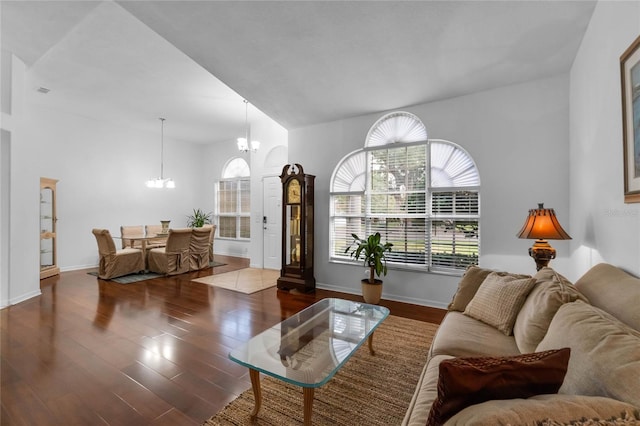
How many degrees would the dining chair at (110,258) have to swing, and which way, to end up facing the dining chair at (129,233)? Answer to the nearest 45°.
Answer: approximately 45° to its left

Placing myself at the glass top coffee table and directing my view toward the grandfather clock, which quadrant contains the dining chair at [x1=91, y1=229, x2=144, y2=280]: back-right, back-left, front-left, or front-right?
front-left

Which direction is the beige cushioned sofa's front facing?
to the viewer's left

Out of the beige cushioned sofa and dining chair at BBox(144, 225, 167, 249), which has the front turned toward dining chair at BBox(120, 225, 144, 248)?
the beige cushioned sofa

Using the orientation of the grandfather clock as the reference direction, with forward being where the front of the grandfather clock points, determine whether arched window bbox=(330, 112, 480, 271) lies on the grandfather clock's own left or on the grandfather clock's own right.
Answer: on the grandfather clock's own left

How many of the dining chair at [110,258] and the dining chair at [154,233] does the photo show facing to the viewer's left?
0

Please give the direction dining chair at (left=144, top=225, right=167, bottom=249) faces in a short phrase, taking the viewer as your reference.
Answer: facing the viewer and to the right of the viewer

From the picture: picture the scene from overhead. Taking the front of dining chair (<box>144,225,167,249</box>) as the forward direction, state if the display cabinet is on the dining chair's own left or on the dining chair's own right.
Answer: on the dining chair's own right

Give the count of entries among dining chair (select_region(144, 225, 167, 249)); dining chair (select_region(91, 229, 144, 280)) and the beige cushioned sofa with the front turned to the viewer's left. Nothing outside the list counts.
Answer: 1

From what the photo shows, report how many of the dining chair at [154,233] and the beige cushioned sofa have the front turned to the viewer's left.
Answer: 1

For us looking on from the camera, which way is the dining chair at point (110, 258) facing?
facing away from the viewer and to the right of the viewer

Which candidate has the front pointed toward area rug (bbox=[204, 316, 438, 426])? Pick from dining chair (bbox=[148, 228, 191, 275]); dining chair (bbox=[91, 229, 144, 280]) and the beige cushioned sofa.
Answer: the beige cushioned sofa

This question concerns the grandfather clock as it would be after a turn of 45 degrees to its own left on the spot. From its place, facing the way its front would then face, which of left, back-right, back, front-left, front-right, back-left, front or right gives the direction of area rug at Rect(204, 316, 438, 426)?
front

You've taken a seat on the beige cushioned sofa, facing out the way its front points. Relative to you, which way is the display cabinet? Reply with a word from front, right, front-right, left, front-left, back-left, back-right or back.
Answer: front

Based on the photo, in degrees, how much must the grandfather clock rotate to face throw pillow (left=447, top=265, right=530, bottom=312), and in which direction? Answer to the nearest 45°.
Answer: approximately 90° to its left

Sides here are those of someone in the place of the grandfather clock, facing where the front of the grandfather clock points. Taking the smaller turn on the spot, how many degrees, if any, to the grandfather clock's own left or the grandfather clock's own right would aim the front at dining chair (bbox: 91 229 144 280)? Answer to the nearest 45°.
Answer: approximately 45° to the grandfather clock's own right

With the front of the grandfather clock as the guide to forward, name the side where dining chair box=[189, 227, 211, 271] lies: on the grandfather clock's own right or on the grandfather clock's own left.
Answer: on the grandfather clock's own right
